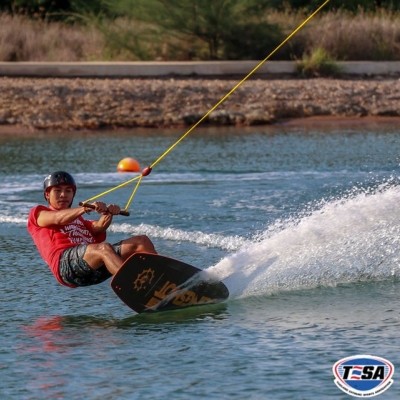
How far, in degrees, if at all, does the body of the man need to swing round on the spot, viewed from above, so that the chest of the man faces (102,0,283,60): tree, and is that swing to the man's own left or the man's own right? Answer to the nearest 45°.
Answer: approximately 135° to the man's own left

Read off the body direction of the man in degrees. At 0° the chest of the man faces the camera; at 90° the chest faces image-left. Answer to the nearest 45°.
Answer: approximately 315°
